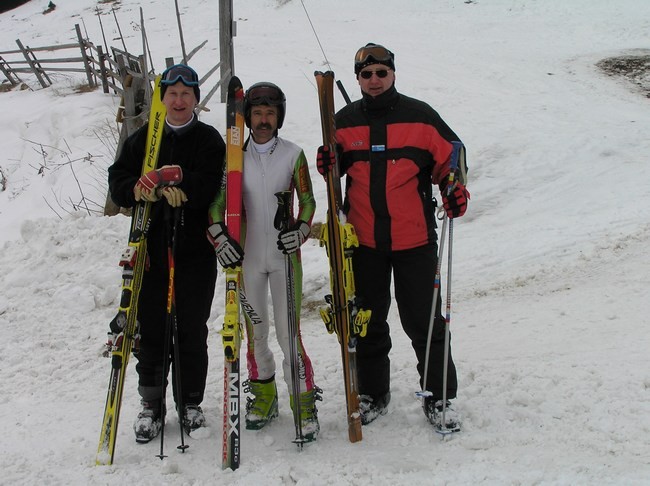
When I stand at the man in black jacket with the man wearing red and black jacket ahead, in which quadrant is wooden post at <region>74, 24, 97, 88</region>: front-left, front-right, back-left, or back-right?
back-left

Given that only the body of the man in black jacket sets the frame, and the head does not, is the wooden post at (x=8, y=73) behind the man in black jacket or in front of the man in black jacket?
behind

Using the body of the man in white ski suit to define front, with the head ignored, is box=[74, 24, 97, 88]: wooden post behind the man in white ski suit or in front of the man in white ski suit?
behind

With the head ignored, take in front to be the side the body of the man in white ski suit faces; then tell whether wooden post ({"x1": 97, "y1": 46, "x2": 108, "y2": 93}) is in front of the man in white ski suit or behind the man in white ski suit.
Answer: behind

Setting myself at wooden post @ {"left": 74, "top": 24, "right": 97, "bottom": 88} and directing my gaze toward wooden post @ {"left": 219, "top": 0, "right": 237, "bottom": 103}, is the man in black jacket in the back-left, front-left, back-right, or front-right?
front-right

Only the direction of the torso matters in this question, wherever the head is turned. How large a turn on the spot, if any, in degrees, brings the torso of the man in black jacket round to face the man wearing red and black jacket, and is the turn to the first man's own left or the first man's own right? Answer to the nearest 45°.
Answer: approximately 90° to the first man's own left

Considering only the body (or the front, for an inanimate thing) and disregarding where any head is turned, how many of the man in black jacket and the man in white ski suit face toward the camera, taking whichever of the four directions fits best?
2

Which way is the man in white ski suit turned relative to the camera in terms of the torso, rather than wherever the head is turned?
toward the camera

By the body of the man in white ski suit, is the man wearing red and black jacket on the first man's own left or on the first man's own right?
on the first man's own left

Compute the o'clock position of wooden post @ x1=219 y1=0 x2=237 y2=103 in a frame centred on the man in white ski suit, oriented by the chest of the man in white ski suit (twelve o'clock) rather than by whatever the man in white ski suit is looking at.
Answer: The wooden post is roughly at 6 o'clock from the man in white ski suit.

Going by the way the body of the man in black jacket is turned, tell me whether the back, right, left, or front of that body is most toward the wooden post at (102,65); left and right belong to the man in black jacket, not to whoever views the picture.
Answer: back

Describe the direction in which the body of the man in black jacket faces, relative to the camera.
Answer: toward the camera
